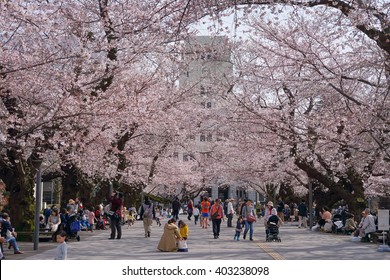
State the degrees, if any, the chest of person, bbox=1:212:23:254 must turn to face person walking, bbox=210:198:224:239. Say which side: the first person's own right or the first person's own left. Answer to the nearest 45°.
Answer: approximately 45° to the first person's own left

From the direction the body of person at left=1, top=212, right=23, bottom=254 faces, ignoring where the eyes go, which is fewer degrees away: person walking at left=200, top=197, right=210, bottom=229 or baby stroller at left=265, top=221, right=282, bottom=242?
the baby stroller

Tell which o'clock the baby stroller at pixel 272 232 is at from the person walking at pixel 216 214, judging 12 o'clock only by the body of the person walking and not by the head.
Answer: The baby stroller is roughly at 10 o'clock from the person walking.

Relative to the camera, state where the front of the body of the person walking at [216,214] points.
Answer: toward the camera

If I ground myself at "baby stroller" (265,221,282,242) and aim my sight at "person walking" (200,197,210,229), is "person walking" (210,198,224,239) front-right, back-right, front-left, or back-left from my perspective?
front-left

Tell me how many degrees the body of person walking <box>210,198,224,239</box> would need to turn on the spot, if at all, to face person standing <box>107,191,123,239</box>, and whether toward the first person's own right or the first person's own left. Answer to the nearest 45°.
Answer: approximately 90° to the first person's own right

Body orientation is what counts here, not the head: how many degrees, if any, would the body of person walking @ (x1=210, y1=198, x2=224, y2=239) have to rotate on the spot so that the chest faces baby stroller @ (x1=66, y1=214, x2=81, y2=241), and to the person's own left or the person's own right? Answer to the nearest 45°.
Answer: approximately 90° to the person's own right

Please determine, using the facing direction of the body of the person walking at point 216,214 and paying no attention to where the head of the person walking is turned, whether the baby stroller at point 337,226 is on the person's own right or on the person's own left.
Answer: on the person's own left

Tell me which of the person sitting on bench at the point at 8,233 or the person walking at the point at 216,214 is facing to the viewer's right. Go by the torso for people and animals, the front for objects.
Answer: the person sitting on bench at the point at 8,233

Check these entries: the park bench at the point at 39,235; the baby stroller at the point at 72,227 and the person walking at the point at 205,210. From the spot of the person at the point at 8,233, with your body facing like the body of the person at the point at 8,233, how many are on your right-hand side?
0

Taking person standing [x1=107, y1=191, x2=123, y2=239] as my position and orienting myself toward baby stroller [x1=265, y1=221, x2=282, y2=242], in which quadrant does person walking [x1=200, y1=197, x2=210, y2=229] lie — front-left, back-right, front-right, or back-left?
front-left

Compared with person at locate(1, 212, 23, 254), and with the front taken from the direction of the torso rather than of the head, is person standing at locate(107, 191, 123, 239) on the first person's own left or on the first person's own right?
on the first person's own left
